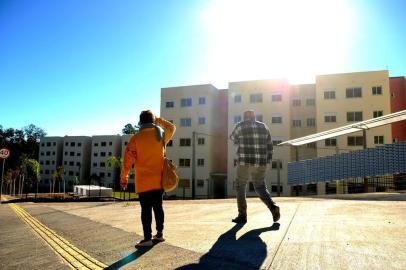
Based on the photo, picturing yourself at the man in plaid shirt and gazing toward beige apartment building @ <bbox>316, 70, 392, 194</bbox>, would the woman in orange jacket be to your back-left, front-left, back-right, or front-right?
back-left

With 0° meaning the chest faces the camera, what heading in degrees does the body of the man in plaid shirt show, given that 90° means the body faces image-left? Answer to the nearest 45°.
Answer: approximately 135°

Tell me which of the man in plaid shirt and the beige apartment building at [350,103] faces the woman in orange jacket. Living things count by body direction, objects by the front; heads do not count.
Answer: the beige apartment building

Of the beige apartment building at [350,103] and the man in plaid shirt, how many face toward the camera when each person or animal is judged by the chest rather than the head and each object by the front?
1

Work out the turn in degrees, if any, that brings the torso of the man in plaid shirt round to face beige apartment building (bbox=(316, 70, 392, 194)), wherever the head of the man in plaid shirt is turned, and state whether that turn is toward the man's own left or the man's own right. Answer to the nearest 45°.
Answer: approximately 45° to the man's own right

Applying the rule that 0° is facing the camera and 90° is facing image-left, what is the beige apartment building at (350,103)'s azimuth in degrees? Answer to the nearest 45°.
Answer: approximately 0°

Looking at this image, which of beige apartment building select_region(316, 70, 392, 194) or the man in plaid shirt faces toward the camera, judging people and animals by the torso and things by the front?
the beige apartment building

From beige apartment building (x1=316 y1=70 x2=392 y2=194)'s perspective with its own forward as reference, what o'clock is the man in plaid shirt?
The man in plaid shirt is roughly at 12 o'clock from the beige apartment building.

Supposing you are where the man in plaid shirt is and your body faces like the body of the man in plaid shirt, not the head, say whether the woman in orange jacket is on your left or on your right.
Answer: on your left
